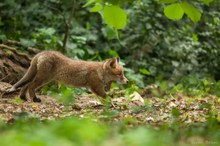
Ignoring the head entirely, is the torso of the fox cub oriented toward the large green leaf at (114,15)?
no

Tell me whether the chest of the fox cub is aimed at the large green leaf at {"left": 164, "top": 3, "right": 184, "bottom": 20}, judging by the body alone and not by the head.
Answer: no

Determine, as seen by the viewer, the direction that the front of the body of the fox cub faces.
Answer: to the viewer's right
